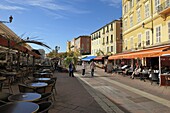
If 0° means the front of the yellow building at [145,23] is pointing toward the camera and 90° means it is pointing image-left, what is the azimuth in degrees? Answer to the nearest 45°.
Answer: approximately 45°
